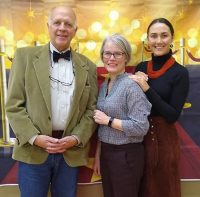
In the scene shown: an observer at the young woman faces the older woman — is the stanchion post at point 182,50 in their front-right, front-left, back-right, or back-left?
back-right

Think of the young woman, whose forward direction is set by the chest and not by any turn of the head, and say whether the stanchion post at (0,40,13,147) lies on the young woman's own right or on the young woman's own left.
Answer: on the young woman's own right

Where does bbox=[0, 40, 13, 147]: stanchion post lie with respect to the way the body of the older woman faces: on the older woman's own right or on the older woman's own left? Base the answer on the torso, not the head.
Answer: on the older woman's own right

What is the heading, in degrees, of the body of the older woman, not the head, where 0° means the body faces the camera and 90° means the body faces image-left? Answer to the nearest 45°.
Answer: approximately 45°
